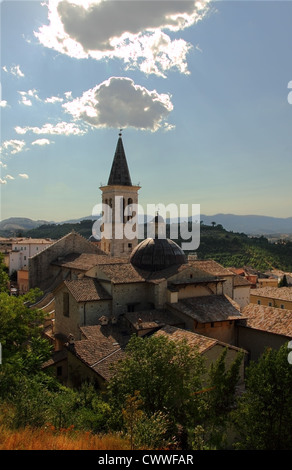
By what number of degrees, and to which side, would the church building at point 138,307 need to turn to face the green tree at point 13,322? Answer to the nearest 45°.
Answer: approximately 90° to its left

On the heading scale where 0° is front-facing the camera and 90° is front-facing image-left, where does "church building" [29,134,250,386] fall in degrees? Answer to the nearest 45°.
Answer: approximately 135°

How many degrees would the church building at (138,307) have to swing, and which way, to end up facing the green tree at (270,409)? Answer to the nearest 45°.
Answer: approximately 135° to its left

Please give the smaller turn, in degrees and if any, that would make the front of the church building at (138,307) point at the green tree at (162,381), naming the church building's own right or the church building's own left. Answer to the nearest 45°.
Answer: approximately 135° to the church building's own left

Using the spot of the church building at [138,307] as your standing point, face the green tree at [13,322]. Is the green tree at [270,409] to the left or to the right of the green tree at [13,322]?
left

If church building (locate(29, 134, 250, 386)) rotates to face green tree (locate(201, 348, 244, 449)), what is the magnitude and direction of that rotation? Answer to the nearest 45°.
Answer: approximately 135° to its left
